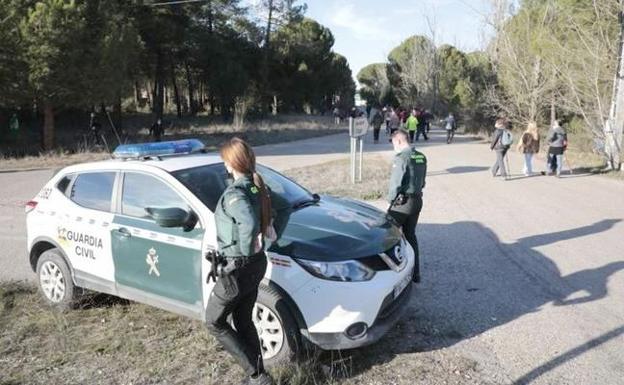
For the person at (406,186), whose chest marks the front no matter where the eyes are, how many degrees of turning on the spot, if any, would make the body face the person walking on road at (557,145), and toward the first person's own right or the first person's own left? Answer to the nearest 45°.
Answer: approximately 90° to the first person's own right

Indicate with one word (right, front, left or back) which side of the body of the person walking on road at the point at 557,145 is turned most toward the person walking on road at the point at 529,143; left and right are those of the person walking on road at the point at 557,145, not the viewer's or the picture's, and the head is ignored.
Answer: left

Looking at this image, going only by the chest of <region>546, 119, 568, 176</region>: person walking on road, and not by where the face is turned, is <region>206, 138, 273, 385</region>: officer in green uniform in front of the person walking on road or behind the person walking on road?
in front

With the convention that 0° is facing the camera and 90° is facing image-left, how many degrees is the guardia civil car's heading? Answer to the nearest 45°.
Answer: approximately 315°

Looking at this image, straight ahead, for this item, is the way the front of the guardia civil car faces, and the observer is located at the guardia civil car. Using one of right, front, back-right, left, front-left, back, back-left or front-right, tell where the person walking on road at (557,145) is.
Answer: left

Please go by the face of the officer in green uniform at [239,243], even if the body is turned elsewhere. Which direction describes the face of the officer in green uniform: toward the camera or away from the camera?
away from the camera

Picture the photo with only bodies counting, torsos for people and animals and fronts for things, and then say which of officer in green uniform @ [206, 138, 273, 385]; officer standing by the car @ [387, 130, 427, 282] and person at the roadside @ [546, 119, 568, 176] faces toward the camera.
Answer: person at the roadside @ [546, 119, 568, 176]

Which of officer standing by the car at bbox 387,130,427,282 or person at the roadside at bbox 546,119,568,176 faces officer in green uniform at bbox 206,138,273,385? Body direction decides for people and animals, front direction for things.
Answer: person at the roadside at bbox 546,119,568,176

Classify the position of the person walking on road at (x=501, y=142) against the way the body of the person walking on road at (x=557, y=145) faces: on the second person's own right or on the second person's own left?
on the second person's own left

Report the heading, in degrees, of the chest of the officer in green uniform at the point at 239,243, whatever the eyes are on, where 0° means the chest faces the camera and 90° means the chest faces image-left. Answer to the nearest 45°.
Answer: approximately 135°

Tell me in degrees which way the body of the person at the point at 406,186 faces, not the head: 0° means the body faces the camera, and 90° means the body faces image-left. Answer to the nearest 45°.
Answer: approximately 135°
